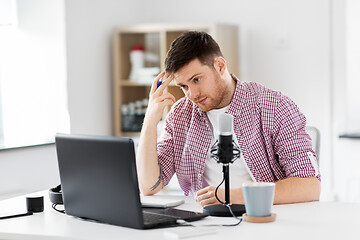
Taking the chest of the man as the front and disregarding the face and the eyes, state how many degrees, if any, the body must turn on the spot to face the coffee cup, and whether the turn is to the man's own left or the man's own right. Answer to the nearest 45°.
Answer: approximately 45° to the man's own left

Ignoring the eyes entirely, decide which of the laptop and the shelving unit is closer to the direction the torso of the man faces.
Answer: the laptop

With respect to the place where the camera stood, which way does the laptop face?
facing away from the viewer and to the right of the viewer

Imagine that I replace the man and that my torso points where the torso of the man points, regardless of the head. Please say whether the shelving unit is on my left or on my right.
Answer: on my right

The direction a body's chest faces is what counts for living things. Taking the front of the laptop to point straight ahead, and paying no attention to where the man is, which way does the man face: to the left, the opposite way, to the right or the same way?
the opposite way

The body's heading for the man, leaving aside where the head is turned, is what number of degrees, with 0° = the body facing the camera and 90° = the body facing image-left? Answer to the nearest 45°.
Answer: approximately 45°

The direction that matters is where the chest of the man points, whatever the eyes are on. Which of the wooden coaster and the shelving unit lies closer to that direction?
the wooden coaster

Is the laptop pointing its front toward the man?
yes
